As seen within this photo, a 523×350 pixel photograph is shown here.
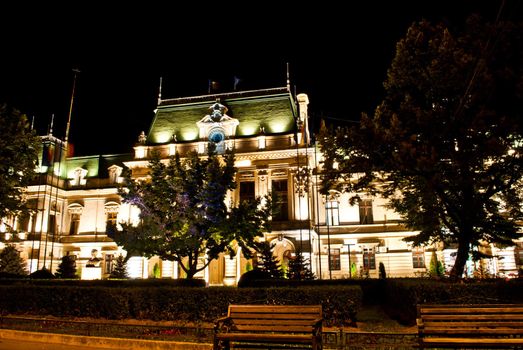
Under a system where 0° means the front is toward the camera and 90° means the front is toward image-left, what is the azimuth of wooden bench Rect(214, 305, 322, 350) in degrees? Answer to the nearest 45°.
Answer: approximately 0°

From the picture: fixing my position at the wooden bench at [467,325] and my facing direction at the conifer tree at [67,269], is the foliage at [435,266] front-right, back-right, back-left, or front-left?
front-right

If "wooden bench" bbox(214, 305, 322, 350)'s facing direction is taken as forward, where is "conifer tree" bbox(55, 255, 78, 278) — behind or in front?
behind

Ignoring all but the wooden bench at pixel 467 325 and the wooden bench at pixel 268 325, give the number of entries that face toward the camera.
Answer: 2

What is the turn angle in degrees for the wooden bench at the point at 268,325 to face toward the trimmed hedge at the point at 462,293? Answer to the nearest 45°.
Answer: approximately 135° to its left

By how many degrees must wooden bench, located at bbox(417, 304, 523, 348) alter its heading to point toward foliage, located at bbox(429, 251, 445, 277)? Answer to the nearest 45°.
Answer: approximately 180°

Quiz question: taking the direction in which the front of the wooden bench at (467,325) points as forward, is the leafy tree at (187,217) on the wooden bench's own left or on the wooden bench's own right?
on the wooden bench's own right

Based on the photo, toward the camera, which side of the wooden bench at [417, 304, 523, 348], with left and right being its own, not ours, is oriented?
front

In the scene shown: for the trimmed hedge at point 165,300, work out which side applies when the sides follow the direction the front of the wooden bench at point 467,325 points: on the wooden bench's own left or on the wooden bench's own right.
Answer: on the wooden bench's own right

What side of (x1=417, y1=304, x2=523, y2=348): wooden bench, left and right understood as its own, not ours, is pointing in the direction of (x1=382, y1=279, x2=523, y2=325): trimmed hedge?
back

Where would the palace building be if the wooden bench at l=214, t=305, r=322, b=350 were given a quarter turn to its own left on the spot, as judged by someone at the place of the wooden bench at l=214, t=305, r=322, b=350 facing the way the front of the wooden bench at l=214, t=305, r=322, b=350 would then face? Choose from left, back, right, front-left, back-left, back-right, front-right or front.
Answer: left

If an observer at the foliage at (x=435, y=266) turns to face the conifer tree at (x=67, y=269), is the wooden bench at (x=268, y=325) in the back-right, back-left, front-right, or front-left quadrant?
front-left

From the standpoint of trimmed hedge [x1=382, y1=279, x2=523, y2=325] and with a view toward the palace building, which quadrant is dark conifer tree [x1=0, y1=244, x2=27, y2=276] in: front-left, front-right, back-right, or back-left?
front-left
